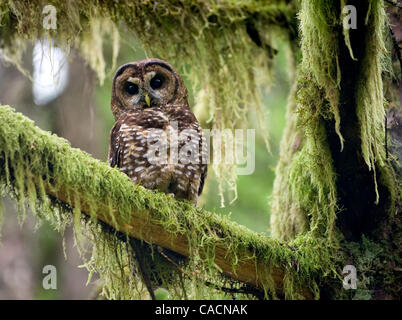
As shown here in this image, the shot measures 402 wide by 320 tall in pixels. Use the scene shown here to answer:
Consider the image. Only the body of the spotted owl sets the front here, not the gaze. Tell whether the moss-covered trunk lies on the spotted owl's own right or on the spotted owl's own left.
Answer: on the spotted owl's own left

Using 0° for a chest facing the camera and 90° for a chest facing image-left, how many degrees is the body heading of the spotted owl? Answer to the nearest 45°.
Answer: approximately 0°
